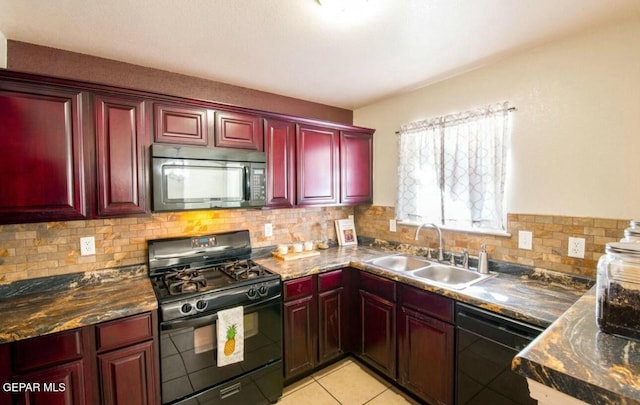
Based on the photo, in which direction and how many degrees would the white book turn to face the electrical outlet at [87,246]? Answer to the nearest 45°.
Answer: approximately 45° to its right

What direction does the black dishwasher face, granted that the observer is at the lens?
facing the viewer and to the left of the viewer

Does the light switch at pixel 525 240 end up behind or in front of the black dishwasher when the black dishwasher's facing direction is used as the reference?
behind

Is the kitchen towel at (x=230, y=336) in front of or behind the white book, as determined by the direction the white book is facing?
in front

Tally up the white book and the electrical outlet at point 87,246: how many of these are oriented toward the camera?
2

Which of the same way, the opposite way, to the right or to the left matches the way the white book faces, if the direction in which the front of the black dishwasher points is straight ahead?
to the left

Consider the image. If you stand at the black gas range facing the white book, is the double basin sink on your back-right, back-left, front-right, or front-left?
front-right

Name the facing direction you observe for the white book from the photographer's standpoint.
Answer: facing the viewer

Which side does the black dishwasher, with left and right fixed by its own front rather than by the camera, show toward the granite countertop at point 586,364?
left

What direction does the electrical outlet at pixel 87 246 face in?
toward the camera

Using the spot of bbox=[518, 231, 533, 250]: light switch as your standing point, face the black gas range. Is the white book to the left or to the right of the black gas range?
right

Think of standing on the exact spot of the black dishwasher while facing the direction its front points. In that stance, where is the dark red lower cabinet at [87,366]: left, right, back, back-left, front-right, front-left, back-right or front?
front
